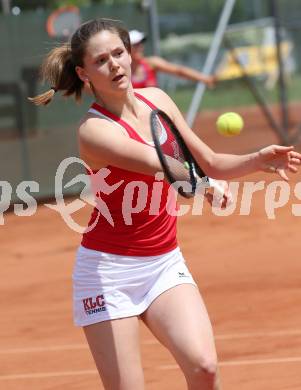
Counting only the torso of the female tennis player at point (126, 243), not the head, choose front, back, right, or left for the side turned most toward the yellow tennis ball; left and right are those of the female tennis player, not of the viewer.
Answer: left

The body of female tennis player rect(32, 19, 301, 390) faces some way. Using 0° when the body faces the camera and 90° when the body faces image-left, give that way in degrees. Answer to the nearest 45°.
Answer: approximately 315°
